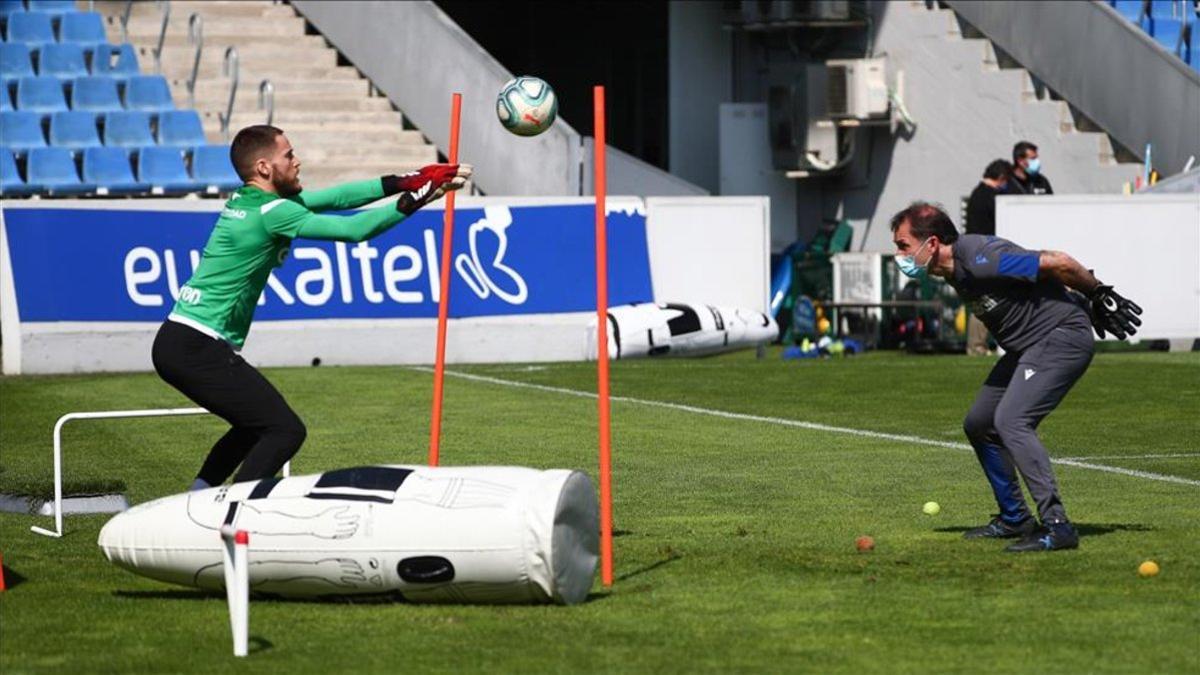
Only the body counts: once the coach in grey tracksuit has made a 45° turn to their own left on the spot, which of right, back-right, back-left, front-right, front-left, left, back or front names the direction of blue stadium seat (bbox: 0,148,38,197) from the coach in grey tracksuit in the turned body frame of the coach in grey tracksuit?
right

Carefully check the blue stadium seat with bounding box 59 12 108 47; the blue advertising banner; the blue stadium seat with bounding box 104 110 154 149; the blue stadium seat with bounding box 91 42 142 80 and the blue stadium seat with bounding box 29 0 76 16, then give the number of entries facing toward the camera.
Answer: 5

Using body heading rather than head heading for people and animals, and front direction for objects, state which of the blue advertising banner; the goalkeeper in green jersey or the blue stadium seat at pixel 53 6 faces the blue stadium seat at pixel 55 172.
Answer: the blue stadium seat at pixel 53 6

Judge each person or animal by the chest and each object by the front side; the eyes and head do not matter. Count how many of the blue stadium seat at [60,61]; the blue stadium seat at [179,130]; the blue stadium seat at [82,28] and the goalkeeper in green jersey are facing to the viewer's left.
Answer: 0

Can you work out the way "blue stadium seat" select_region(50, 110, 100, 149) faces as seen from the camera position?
facing the viewer

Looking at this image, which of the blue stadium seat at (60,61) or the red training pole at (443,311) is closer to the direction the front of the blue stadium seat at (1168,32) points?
the red training pole

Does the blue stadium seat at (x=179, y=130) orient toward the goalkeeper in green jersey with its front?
yes

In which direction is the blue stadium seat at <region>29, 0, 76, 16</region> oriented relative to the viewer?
toward the camera

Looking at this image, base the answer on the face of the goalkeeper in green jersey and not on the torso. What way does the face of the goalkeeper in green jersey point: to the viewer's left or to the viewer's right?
to the viewer's right

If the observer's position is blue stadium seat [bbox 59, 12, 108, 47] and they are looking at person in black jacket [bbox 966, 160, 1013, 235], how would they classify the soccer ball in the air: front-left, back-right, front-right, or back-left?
front-right

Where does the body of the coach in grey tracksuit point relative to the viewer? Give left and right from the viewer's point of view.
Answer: facing to the left of the viewer

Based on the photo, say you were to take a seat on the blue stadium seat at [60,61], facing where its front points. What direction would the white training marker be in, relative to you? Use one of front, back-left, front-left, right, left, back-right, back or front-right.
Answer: front

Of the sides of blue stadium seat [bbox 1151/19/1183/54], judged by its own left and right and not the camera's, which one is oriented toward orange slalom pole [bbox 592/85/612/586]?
front

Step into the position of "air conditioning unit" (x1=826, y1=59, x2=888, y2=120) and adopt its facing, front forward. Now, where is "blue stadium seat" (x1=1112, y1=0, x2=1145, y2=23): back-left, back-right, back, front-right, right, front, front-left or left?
back-left

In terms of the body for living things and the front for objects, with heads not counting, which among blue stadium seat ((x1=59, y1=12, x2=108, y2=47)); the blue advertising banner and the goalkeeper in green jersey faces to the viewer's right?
the goalkeeper in green jersey

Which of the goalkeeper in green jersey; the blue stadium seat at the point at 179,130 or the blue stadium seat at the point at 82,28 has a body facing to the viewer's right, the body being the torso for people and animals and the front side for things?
the goalkeeper in green jersey

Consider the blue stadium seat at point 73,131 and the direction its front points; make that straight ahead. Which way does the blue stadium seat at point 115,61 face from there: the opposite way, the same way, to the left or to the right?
the same way

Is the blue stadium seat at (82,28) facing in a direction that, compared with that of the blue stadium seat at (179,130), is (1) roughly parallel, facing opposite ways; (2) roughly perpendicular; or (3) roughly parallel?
roughly parallel

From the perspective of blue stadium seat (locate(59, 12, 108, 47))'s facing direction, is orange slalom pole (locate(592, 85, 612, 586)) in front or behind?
in front

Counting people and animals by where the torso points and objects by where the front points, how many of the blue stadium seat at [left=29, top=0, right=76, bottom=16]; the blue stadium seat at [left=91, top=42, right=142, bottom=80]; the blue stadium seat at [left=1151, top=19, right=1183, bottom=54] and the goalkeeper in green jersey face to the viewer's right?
1

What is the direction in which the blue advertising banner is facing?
toward the camera

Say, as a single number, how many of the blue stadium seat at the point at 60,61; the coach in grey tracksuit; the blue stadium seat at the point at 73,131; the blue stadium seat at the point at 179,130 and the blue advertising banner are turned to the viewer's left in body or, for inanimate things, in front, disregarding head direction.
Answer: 1
